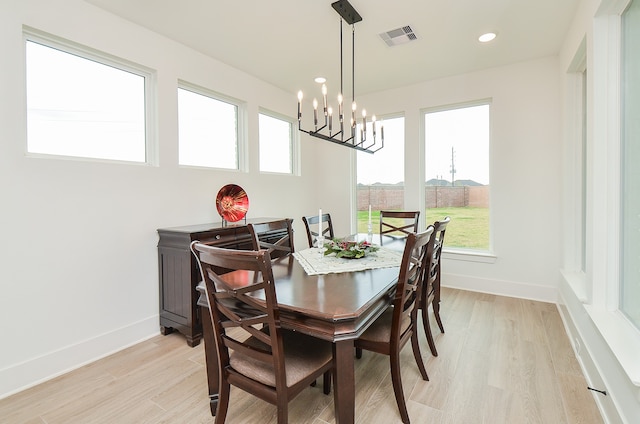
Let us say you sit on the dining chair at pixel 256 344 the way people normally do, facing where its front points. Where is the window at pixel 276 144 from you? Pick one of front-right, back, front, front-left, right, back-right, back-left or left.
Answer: front-left

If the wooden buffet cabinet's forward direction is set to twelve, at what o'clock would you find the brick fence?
The brick fence is roughly at 10 o'clock from the wooden buffet cabinet.

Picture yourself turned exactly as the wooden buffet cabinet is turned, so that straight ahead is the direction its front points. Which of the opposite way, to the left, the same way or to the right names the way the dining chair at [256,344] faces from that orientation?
to the left

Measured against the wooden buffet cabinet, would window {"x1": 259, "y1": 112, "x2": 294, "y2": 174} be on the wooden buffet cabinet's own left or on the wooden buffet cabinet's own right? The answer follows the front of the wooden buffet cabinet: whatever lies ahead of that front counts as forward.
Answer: on the wooden buffet cabinet's own left

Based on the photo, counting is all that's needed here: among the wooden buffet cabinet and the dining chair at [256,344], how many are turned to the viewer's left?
0

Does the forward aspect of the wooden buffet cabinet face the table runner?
yes

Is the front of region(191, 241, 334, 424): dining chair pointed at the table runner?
yes

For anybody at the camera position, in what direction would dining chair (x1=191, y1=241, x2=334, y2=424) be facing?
facing away from the viewer and to the right of the viewer

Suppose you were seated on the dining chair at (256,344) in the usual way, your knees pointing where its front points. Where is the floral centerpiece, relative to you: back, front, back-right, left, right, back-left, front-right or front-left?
front

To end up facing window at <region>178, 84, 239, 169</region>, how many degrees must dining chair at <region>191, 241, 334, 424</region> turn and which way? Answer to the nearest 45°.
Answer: approximately 45° to its left

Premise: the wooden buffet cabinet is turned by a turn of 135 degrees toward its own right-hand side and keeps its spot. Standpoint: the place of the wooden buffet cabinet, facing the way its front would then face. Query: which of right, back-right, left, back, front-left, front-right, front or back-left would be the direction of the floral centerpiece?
back-left

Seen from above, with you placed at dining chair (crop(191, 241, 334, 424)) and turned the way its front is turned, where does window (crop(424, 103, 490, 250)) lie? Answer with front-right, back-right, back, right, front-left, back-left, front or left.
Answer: front

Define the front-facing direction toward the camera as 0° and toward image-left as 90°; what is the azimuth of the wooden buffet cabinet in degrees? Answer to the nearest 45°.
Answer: approximately 315°

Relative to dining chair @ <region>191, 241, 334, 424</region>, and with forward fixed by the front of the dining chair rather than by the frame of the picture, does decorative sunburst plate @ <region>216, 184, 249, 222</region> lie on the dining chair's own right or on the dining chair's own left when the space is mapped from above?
on the dining chair's own left

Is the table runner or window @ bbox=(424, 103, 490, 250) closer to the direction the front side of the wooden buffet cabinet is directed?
the table runner

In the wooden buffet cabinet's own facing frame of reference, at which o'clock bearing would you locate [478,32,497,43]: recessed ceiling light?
The recessed ceiling light is roughly at 11 o'clock from the wooden buffet cabinet.

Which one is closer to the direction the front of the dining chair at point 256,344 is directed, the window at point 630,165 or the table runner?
the table runner

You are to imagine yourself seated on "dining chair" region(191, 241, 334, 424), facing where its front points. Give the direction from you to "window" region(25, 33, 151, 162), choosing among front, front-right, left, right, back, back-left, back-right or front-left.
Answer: left
